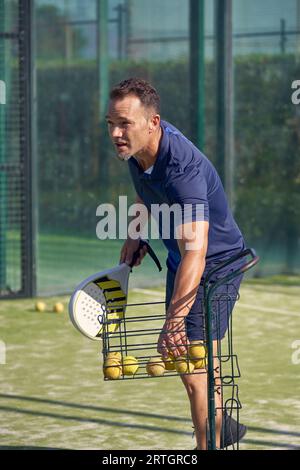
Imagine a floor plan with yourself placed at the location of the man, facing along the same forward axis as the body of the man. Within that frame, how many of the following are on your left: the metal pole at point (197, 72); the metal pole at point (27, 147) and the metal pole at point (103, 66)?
0

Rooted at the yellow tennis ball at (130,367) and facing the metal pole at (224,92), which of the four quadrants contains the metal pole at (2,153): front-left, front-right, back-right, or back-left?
front-left

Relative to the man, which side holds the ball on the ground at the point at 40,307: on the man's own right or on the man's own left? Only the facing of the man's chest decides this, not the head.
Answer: on the man's own right

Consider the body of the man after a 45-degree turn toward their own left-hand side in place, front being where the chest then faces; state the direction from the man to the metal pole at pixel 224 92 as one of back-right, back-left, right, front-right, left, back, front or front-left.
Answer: back

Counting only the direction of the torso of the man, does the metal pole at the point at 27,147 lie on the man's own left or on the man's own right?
on the man's own right

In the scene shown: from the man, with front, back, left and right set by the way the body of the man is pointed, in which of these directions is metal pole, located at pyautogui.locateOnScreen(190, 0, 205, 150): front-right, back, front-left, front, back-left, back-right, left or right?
back-right

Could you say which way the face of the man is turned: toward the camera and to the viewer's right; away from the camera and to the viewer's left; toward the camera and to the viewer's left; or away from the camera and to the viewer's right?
toward the camera and to the viewer's left

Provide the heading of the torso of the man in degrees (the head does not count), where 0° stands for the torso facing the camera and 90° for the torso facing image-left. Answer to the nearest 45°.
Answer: approximately 45°

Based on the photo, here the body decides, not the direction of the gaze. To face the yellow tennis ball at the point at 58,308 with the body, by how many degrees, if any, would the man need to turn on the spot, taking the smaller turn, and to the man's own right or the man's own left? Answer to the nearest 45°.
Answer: approximately 135° to the man's own right

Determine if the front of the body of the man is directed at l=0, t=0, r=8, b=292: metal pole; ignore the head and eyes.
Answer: no
